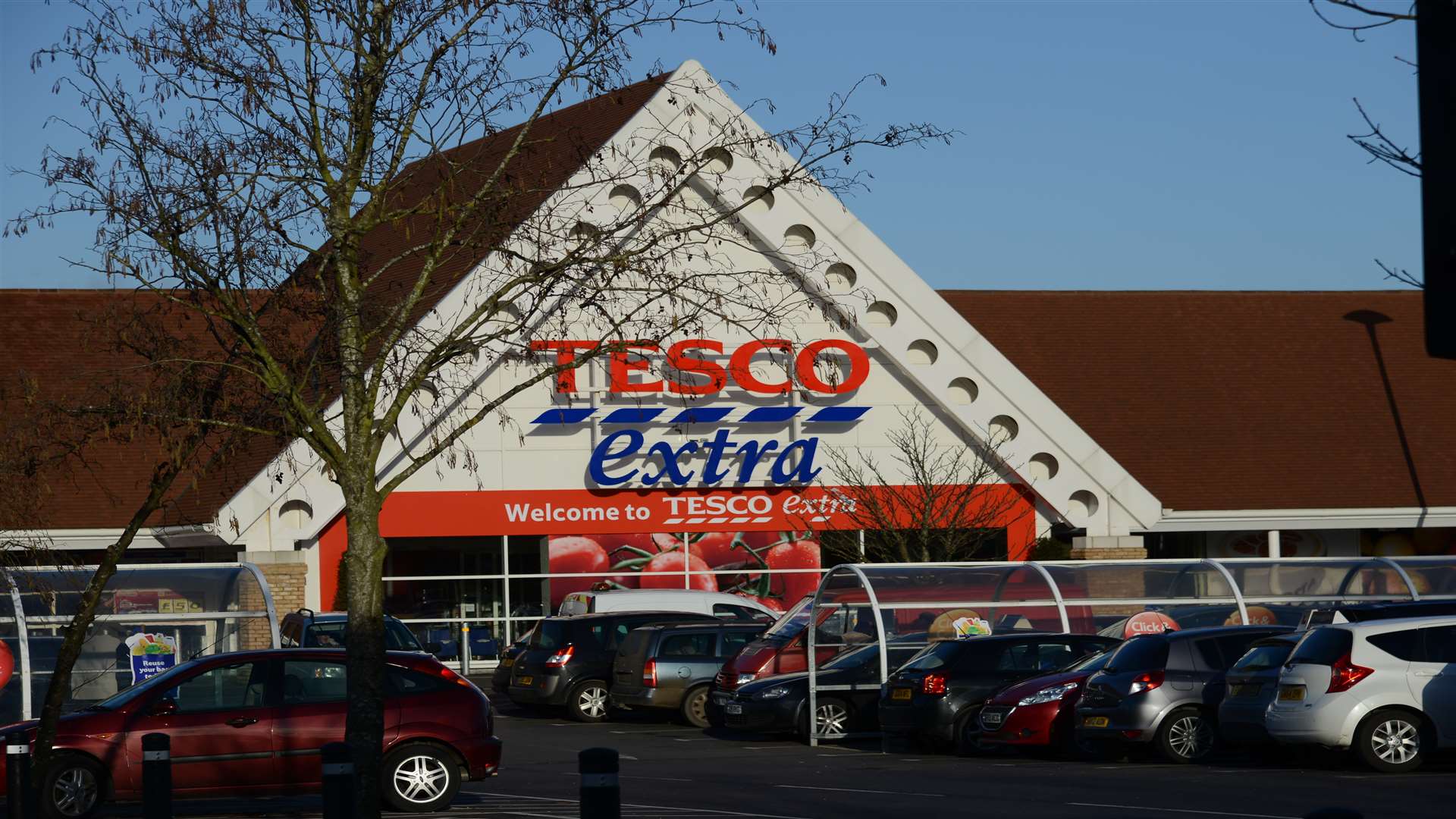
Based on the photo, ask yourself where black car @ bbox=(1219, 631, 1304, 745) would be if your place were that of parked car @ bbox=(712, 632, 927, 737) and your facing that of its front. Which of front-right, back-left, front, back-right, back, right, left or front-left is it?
left

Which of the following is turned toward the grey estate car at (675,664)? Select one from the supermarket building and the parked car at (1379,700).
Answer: the supermarket building

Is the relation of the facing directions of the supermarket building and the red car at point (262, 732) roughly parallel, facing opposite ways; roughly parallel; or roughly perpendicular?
roughly perpendicular

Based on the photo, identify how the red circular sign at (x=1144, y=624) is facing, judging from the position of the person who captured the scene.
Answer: facing the viewer

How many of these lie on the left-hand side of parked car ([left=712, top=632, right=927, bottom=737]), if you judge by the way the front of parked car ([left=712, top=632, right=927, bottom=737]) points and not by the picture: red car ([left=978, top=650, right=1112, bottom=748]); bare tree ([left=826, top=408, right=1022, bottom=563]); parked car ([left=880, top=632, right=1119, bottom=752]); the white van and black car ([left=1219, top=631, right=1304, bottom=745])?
3

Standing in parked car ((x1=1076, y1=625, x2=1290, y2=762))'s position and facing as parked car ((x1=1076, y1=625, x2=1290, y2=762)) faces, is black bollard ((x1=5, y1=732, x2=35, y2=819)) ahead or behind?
behind

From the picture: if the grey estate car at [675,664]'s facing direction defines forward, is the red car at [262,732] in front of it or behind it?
behind

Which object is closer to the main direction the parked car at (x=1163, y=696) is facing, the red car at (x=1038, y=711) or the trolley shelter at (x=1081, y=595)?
the trolley shelter

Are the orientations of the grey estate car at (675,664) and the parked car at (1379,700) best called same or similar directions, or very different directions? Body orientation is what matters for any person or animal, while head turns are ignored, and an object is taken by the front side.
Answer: same or similar directions

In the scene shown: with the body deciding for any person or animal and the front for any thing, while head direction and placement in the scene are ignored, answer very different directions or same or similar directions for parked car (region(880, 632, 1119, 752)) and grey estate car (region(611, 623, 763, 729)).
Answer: same or similar directions

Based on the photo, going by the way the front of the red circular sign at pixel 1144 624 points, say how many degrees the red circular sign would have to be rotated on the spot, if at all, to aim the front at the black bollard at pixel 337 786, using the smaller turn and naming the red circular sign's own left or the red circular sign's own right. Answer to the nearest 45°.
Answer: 0° — it already faces it

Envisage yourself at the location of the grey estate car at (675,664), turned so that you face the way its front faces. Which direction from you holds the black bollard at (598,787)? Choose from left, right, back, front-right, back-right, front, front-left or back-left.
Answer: back-right

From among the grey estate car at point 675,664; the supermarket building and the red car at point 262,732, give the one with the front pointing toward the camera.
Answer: the supermarket building

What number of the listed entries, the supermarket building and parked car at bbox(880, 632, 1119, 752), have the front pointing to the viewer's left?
0

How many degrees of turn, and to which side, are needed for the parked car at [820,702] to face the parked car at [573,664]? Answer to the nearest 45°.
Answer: approximately 90° to its right

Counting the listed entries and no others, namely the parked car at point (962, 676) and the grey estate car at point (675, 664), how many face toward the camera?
0

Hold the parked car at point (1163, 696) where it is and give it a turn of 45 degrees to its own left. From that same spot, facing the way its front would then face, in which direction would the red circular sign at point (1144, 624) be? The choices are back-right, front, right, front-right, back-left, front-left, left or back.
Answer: front

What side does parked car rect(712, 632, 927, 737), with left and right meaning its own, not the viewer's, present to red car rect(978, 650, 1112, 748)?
left
